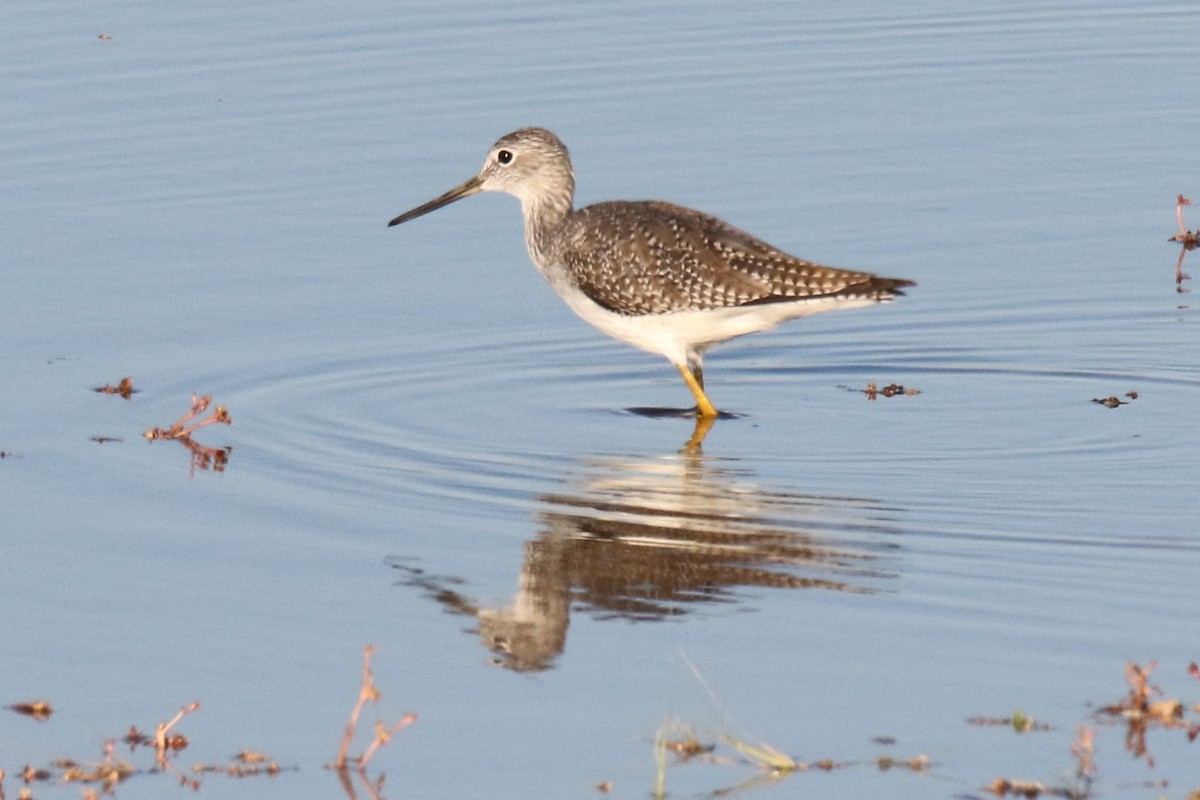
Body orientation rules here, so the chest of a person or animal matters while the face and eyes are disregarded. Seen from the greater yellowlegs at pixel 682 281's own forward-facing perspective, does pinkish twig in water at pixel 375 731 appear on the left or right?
on its left

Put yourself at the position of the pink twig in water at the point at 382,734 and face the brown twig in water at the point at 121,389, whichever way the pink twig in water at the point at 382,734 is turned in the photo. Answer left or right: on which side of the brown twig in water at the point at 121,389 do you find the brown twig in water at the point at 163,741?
left

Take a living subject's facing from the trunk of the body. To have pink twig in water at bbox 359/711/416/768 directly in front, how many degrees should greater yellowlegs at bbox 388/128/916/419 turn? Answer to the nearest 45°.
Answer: approximately 90° to its left

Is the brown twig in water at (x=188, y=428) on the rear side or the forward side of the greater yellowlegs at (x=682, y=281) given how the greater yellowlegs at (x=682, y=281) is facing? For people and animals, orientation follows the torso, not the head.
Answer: on the forward side

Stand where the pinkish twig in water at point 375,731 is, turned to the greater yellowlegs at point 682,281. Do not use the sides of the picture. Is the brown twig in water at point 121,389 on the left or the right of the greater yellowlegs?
left

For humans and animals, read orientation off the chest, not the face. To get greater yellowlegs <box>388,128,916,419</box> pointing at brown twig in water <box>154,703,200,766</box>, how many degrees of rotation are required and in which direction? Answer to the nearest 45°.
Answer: approximately 90° to its left

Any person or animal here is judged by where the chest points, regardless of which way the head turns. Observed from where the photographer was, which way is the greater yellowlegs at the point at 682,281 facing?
facing to the left of the viewer

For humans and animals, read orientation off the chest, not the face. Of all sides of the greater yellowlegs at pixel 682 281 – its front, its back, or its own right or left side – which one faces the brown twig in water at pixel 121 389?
front
